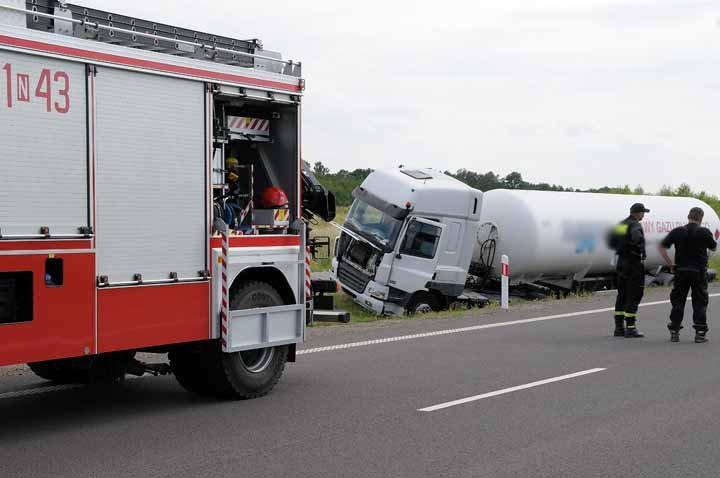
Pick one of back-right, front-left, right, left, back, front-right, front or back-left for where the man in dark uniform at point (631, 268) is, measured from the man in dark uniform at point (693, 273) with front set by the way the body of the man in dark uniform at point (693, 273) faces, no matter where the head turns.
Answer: left

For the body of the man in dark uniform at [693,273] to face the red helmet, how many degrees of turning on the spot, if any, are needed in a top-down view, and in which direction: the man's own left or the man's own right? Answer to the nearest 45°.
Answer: approximately 135° to the man's own left

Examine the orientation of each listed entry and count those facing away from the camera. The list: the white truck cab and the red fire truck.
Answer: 0

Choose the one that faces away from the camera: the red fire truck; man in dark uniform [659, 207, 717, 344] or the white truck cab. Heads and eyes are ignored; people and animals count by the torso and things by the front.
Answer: the man in dark uniform

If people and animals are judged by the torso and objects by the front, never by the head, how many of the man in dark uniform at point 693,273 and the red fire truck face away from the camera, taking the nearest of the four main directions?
1

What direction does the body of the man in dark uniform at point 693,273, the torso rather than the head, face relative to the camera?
away from the camera

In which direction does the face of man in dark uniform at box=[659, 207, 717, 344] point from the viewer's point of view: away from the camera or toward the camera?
away from the camera

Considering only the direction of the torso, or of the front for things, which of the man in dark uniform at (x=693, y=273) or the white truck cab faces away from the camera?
the man in dark uniform

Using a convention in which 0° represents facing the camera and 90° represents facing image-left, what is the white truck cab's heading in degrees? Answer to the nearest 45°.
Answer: approximately 45°

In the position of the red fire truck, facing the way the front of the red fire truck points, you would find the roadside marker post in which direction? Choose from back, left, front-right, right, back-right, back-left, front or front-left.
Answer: back

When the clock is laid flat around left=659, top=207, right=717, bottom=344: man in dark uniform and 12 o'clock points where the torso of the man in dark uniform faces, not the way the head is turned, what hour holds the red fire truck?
The red fire truck is roughly at 7 o'clock from the man in dark uniform.

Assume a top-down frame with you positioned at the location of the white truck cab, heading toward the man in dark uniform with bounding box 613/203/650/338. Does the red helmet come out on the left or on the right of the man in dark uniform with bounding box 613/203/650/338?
right
